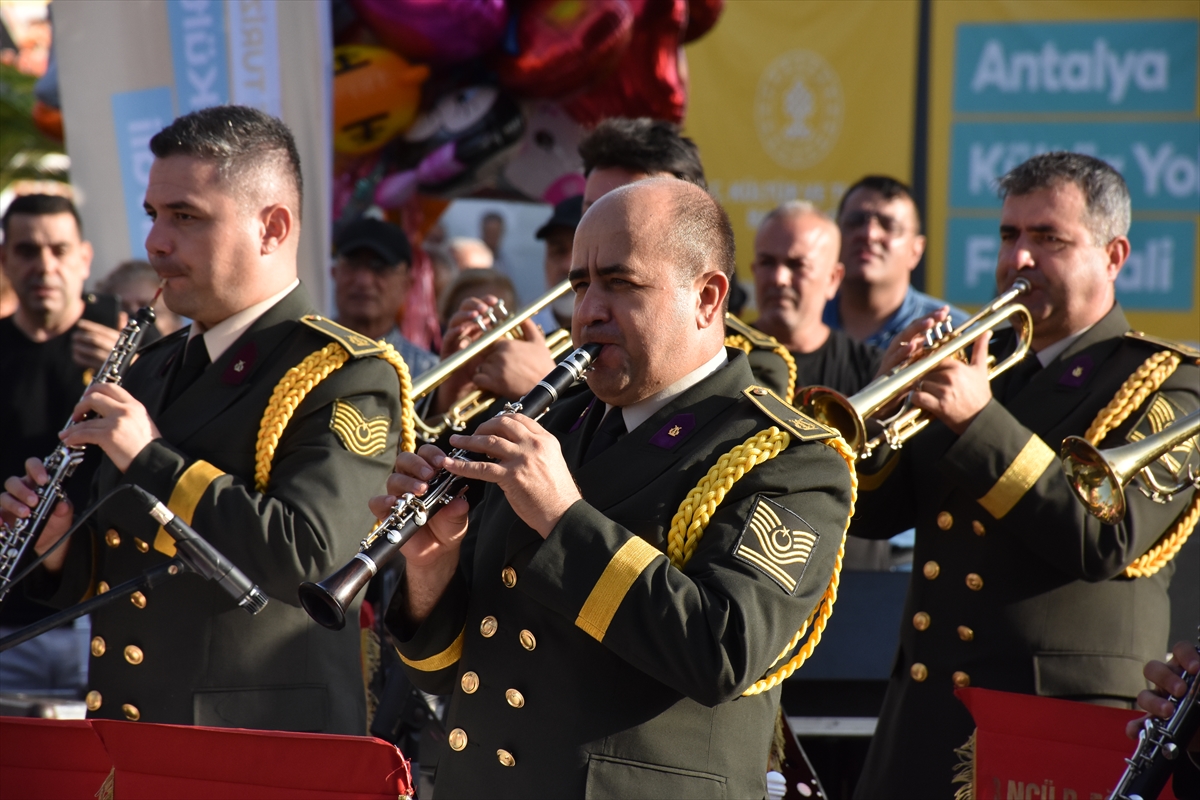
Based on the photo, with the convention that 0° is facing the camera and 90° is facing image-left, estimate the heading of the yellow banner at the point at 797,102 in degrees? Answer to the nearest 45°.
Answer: approximately 0°

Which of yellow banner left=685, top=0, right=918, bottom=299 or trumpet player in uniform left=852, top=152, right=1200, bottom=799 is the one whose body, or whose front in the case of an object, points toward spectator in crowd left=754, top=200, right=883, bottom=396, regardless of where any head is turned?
the yellow banner

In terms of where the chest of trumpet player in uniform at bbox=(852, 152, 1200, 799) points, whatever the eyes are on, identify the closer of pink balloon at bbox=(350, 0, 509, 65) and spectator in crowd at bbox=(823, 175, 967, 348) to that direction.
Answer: the pink balloon

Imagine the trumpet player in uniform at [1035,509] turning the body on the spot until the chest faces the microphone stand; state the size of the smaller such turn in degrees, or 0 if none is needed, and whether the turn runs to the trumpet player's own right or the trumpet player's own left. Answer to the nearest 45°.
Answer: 0° — they already face it

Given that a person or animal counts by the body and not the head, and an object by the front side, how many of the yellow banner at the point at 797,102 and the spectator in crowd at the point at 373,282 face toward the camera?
2

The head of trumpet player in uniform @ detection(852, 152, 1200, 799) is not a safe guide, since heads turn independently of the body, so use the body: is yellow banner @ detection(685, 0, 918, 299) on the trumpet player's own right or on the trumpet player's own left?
on the trumpet player's own right

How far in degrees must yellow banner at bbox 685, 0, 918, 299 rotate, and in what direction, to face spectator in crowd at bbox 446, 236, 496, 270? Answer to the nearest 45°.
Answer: approximately 90° to its right

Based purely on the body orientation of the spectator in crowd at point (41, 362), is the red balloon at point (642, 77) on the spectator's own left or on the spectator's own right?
on the spectator's own left

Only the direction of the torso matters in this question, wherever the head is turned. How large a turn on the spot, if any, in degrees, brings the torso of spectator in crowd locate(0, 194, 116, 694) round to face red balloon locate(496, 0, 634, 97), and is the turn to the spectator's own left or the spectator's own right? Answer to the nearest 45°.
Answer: approximately 90° to the spectator's own left

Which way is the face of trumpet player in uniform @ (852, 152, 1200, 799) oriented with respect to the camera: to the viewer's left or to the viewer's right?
to the viewer's left

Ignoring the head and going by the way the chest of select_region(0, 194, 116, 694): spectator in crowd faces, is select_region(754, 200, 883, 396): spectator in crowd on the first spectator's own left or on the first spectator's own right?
on the first spectator's own left
